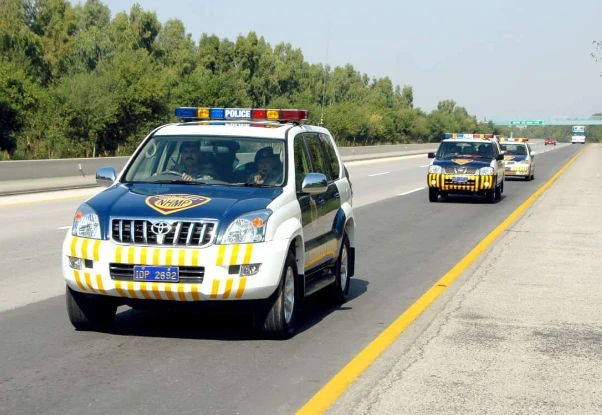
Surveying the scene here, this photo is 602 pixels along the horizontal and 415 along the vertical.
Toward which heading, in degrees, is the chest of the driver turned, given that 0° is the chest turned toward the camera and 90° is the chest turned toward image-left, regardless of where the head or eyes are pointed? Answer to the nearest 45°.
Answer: approximately 45°

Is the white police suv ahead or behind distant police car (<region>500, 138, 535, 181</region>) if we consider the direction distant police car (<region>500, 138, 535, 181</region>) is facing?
ahead

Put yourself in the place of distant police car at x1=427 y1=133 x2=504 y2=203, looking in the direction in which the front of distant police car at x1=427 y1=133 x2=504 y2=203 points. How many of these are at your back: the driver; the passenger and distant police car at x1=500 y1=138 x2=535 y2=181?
1

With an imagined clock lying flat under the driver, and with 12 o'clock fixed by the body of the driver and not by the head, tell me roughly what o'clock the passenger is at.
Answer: The passenger is roughly at 8 o'clock from the driver.

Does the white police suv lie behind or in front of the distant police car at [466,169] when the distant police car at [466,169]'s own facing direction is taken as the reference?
in front

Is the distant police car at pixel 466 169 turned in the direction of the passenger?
yes

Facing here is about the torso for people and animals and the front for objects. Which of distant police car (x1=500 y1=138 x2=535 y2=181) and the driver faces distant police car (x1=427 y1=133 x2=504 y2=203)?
distant police car (x1=500 y1=138 x2=535 y2=181)

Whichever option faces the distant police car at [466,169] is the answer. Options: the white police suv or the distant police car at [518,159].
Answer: the distant police car at [518,159]

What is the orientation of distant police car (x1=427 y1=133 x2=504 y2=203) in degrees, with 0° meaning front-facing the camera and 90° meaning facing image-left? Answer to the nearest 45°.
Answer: approximately 0°

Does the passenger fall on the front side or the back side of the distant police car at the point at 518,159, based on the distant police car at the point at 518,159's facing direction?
on the front side

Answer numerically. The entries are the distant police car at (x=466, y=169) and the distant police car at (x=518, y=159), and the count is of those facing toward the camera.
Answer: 2
